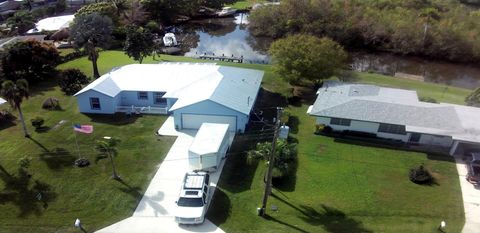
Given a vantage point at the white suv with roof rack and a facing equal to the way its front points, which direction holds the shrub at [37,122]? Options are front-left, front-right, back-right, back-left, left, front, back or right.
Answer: back-right

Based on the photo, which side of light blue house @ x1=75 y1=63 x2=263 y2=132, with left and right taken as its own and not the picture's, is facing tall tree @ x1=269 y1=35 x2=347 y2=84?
left

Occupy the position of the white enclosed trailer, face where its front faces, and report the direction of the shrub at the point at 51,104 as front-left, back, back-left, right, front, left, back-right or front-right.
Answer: back-right

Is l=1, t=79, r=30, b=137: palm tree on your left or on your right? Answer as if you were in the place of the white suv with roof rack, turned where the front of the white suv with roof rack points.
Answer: on your right

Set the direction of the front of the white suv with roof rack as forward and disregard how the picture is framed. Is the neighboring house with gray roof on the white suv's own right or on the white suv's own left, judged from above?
on the white suv's own left

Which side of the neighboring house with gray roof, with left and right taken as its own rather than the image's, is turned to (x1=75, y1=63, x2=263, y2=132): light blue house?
right

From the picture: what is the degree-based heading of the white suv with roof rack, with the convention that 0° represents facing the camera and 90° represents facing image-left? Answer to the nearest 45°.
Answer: approximately 0°

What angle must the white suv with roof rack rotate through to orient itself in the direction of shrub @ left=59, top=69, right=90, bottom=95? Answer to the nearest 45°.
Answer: approximately 135° to its right

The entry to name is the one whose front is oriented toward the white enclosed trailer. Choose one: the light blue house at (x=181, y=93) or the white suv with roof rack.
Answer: the light blue house

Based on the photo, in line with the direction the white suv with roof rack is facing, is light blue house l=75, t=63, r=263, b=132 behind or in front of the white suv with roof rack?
behind

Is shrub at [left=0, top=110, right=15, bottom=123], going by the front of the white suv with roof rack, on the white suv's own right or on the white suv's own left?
on the white suv's own right
